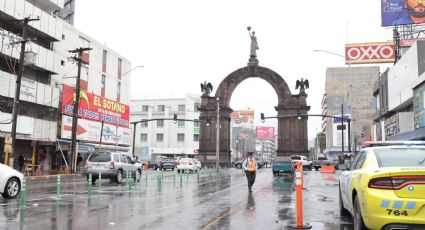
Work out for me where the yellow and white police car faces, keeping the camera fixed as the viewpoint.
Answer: facing away from the viewer

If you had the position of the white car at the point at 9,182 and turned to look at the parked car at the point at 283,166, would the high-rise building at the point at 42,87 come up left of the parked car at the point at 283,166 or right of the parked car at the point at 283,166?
left

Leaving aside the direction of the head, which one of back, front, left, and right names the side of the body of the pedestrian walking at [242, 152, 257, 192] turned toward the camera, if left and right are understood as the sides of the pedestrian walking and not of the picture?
front

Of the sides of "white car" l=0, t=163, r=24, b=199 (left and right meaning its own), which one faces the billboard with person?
front

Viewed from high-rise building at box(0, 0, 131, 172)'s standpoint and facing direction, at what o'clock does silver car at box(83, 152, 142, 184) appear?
The silver car is roughly at 1 o'clock from the high-rise building.

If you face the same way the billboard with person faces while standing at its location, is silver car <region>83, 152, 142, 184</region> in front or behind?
in front

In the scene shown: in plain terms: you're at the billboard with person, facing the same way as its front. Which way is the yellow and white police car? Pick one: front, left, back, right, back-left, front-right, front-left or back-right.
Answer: front

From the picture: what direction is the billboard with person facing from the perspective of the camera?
toward the camera
